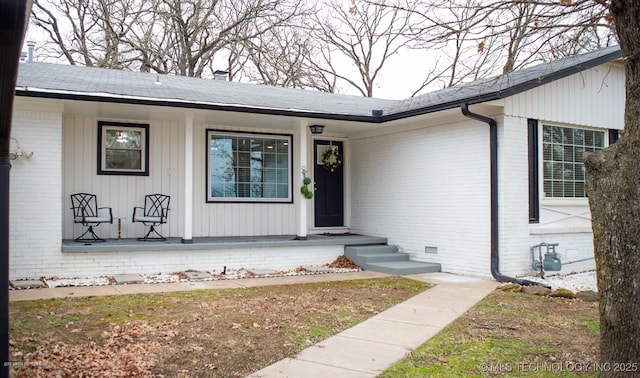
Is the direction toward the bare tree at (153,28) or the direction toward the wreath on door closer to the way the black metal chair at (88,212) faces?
the wreath on door

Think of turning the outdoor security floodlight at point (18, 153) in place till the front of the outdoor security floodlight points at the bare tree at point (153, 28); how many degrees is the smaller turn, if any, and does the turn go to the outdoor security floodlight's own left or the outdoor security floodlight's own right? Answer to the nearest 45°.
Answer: approximately 180°

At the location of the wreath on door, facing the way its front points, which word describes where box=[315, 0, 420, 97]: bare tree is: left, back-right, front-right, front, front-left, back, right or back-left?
back

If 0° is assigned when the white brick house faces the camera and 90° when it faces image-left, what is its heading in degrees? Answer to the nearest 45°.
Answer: approximately 0°

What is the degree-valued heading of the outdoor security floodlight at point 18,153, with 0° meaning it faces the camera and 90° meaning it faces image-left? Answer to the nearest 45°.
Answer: approximately 0°

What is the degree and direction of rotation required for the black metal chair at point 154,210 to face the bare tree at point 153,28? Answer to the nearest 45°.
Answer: approximately 135° to its right

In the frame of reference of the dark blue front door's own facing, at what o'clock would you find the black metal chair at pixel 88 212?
The black metal chair is roughly at 2 o'clock from the dark blue front door.

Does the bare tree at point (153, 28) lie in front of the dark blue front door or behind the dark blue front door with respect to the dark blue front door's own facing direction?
behind

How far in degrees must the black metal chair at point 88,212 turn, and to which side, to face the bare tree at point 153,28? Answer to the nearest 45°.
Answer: approximately 135° to its left
